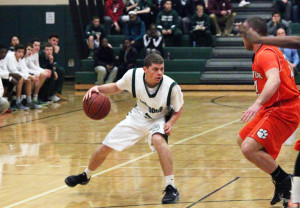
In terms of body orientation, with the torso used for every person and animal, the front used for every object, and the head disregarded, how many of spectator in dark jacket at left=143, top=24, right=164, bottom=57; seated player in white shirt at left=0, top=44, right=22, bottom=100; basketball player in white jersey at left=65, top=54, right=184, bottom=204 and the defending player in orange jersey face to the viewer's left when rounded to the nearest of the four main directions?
1

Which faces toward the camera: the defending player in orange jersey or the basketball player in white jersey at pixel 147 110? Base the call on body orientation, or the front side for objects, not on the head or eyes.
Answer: the basketball player in white jersey

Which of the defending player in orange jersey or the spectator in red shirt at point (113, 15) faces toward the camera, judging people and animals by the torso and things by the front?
the spectator in red shirt

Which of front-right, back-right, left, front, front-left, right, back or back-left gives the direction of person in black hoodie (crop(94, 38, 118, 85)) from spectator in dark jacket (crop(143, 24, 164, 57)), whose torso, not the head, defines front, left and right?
right

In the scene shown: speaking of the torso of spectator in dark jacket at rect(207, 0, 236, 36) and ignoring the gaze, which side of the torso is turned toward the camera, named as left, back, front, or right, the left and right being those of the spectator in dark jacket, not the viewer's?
front

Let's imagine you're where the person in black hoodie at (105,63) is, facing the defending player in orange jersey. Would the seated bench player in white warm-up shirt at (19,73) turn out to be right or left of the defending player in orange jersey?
right

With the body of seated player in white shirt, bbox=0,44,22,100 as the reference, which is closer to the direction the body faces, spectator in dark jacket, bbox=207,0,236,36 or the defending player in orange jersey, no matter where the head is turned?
the defending player in orange jersey

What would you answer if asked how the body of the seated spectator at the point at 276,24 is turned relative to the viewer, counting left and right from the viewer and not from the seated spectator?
facing the viewer

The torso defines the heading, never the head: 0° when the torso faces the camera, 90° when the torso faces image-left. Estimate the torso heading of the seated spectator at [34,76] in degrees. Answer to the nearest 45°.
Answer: approximately 315°

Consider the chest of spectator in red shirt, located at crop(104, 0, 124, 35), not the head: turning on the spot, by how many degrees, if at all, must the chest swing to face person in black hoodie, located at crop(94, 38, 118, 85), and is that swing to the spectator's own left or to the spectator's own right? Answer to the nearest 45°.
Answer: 0° — they already face them

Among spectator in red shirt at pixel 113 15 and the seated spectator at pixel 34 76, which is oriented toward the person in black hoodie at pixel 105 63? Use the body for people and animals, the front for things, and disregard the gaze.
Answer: the spectator in red shirt

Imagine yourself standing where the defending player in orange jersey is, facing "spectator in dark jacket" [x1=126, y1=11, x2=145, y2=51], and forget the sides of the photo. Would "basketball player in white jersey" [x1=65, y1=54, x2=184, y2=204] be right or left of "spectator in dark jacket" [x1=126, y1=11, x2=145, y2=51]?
left

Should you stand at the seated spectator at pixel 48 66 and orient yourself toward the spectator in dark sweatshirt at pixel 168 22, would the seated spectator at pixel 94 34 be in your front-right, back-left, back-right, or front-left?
front-left

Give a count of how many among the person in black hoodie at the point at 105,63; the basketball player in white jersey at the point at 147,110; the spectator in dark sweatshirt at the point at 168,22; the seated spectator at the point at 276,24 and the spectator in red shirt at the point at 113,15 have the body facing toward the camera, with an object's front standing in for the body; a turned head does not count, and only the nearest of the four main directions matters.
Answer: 5

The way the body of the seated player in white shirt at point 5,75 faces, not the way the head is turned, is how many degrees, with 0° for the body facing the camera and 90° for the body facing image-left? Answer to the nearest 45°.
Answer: approximately 315°

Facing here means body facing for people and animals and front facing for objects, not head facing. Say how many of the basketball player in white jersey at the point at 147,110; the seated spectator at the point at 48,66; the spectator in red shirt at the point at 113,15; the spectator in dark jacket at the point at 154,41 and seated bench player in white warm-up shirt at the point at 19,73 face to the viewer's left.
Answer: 0

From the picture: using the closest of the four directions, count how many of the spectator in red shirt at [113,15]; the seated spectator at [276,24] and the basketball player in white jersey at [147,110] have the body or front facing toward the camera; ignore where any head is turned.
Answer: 3
